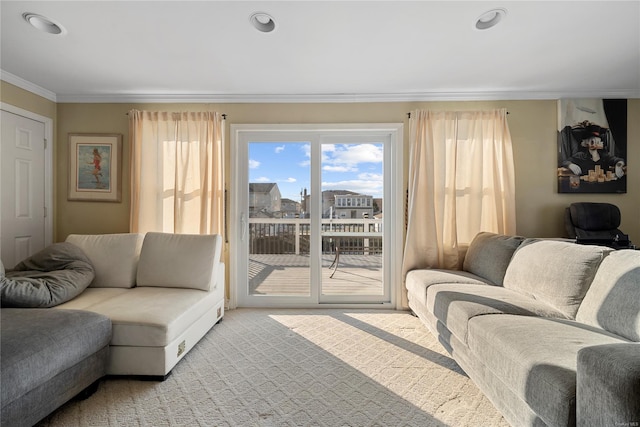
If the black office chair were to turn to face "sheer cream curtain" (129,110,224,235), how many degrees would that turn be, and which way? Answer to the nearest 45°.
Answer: approximately 90° to its right

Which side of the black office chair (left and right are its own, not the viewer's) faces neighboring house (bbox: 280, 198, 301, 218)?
right

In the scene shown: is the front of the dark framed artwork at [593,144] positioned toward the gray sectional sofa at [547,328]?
yes

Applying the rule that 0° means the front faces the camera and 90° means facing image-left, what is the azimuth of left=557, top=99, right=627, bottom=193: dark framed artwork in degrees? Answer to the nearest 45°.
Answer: approximately 0°

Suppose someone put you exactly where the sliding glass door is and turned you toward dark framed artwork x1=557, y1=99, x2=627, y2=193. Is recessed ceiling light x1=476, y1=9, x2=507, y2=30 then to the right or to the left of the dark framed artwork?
right

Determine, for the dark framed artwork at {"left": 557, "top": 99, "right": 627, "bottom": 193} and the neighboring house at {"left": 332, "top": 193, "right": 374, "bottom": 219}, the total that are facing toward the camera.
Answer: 2

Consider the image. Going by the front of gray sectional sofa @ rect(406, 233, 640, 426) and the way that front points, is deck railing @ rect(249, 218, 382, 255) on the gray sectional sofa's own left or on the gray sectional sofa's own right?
on the gray sectional sofa's own right
